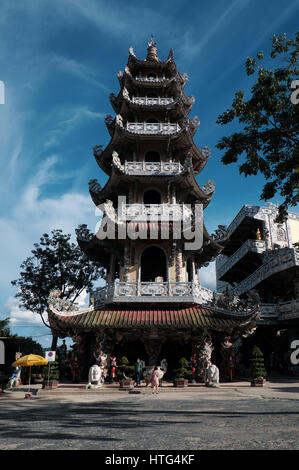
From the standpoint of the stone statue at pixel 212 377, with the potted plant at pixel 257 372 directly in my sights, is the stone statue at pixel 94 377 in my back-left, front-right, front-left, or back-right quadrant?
back-left

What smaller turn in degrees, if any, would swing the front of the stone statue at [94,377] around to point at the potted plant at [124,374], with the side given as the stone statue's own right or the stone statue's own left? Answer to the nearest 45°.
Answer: approximately 90° to the stone statue's own left

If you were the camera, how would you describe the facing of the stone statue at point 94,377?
facing the viewer

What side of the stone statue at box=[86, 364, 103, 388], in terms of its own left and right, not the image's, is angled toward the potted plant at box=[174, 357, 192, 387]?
left

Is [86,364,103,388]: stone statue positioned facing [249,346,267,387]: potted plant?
no

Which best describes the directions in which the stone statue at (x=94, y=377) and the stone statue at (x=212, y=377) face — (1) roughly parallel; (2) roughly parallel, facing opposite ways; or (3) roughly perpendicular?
roughly parallel

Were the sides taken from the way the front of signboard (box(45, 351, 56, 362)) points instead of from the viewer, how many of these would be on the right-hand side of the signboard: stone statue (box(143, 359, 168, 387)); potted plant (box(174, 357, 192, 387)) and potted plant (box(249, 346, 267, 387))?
0

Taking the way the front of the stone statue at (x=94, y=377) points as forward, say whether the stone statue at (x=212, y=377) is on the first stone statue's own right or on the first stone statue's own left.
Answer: on the first stone statue's own left

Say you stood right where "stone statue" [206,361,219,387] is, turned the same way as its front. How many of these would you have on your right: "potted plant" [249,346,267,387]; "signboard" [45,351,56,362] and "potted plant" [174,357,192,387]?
2

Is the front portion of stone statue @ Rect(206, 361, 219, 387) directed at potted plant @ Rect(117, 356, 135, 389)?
no

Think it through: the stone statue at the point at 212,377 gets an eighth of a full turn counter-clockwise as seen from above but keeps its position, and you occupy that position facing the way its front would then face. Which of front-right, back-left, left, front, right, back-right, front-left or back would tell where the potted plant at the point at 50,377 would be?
back-right

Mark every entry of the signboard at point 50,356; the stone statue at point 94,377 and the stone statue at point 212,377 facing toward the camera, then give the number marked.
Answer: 3

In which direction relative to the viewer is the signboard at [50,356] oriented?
toward the camera

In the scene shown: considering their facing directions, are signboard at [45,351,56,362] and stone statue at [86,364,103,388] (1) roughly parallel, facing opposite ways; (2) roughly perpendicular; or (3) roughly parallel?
roughly parallel

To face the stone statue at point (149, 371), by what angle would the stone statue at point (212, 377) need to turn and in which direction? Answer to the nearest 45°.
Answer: approximately 90° to its right
